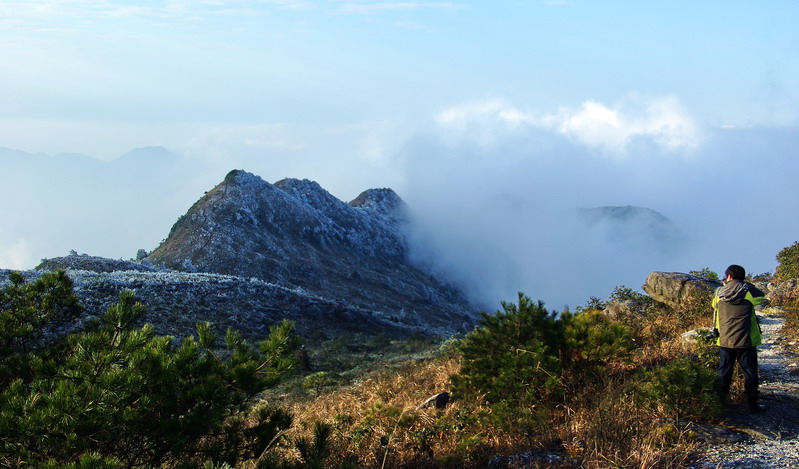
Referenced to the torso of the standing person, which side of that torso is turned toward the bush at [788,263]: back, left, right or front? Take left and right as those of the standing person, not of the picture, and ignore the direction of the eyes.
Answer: front

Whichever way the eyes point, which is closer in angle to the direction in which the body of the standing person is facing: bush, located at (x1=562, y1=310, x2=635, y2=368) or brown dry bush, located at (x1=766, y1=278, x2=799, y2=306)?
the brown dry bush

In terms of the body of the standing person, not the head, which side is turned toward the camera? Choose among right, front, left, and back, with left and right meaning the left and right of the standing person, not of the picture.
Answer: back

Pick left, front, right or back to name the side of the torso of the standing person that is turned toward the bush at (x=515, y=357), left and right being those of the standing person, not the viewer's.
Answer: left

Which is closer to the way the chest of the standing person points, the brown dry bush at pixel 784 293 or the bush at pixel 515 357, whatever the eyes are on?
the brown dry bush

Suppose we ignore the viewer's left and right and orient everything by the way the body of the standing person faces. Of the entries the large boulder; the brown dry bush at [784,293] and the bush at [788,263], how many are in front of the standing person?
3

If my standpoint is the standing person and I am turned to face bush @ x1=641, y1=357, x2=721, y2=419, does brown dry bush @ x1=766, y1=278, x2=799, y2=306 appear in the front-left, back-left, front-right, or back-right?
back-right

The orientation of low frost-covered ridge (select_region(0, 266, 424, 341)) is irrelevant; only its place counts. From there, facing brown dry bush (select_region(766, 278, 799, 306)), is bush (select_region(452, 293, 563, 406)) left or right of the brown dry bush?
right

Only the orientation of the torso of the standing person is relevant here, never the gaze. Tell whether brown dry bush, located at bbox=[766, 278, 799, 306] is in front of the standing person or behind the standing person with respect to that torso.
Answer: in front

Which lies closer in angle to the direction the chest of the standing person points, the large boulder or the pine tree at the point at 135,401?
the large boulder
